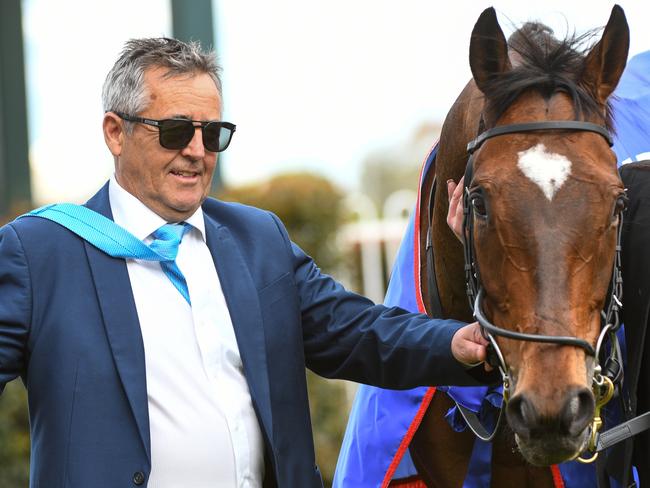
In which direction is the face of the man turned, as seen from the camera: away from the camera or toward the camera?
toward the camera

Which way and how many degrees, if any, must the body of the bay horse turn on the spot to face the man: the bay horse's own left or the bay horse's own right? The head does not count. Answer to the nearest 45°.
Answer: approximately 90° to the bay horse's own right

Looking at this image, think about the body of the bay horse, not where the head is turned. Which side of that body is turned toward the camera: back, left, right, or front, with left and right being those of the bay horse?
front

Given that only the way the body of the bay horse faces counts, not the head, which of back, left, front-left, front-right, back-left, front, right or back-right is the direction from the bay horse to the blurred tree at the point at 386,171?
back
